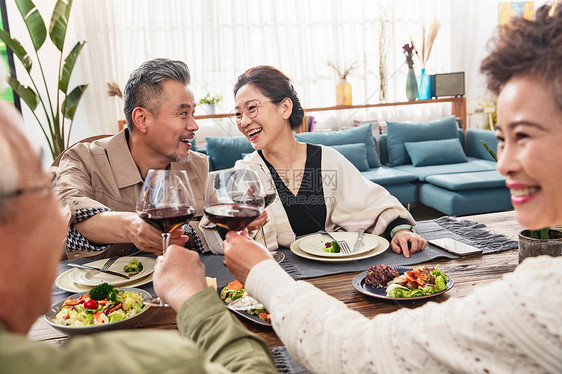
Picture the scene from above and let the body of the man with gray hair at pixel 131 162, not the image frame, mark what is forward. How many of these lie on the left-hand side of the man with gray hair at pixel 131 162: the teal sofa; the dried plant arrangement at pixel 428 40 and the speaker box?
3

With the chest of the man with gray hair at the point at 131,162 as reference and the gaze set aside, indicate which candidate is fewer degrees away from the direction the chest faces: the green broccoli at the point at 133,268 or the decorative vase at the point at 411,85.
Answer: the green broccoli

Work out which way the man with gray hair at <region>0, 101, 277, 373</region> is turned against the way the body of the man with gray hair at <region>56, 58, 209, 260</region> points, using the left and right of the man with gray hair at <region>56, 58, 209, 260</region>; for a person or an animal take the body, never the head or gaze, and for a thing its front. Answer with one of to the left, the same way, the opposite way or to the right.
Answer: to the left

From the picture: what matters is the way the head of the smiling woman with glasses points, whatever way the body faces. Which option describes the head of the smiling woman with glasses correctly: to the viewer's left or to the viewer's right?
to the viewer's left

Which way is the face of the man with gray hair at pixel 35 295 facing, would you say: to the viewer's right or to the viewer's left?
to the viewer's right

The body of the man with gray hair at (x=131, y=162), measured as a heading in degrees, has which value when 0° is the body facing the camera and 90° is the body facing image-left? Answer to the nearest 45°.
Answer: approximately 315°

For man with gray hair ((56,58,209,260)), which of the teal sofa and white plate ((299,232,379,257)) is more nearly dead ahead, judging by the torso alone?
the white plate

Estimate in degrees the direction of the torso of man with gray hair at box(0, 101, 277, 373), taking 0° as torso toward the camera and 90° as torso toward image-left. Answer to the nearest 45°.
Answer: approximately 225°
